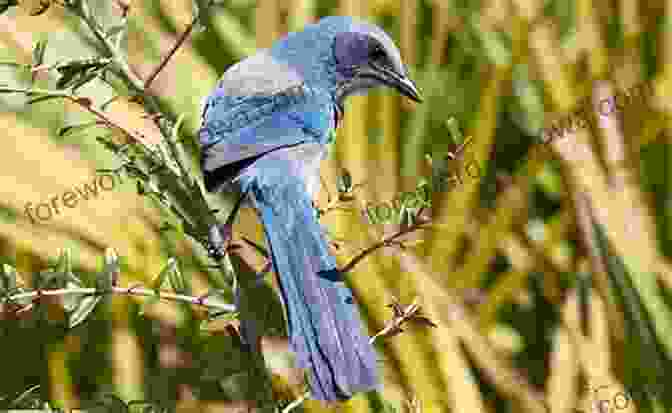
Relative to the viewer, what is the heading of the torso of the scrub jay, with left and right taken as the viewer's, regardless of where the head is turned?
facing away from the viewer and to the right of the viewer

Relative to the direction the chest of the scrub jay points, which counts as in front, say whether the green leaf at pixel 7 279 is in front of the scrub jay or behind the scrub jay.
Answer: behind
